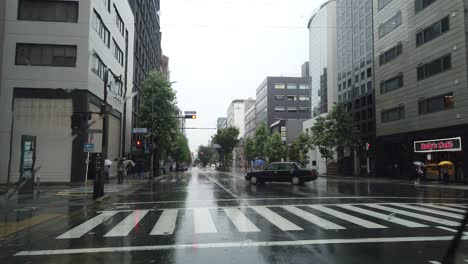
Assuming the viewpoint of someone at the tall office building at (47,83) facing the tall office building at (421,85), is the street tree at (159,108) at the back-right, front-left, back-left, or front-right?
front-left

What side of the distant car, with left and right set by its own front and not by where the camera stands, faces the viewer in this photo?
left

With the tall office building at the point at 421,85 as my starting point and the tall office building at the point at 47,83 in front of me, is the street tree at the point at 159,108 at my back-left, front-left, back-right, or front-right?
front-right

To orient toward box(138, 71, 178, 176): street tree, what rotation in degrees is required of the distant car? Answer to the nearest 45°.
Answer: approximately 45° to its right

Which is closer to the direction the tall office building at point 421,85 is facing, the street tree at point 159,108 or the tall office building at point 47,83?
the tall office building

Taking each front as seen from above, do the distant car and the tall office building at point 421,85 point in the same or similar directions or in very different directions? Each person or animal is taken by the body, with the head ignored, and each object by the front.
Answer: same or similar directions

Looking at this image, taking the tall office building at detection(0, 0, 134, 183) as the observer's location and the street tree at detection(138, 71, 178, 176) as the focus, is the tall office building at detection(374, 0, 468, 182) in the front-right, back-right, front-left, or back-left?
front-right

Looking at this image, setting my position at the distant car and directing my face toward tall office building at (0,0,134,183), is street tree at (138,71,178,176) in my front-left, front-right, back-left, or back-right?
front-right

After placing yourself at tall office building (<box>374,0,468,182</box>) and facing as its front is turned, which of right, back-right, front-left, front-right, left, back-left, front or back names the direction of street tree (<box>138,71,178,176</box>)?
front-right

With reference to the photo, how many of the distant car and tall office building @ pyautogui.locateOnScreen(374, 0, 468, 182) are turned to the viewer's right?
0

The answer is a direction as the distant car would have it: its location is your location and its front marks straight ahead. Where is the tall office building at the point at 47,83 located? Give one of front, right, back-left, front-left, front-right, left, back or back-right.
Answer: front

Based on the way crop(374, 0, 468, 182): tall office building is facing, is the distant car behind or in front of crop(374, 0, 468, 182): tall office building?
in front

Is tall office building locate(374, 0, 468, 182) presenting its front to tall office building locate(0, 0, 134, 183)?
yes

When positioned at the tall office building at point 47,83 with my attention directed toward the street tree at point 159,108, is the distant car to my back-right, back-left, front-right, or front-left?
front-right
